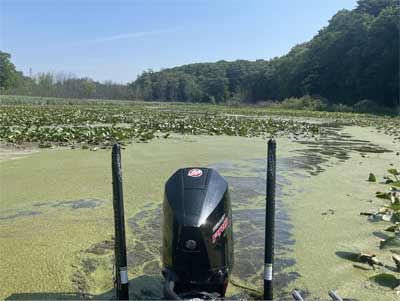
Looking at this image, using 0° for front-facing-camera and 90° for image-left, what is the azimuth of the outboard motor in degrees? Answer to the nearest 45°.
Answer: approximately 0°
